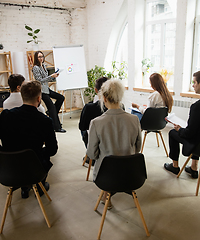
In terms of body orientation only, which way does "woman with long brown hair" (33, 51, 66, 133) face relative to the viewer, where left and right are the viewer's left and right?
facing the viewer and to the right of the viewer

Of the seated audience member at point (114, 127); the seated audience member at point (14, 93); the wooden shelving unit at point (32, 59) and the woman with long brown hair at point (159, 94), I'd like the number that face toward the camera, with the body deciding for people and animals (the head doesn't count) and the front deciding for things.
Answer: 1

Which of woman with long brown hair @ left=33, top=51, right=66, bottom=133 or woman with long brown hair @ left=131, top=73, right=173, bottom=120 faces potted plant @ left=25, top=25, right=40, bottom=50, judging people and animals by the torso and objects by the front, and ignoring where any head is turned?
woman with long brown hair @ left=131, top=73, right=173, bottom=120

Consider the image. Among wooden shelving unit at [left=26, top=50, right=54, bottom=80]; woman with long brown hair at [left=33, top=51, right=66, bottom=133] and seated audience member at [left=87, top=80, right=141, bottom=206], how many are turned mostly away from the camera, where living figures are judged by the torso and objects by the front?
1

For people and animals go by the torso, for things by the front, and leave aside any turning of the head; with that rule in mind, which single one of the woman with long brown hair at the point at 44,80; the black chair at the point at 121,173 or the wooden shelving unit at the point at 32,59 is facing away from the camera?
the black chair

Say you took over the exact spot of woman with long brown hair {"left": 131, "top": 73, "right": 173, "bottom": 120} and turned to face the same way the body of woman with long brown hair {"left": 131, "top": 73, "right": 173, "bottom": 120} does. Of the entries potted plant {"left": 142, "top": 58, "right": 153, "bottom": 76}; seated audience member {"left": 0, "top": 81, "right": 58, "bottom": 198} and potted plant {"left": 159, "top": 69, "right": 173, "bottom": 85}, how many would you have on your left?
1

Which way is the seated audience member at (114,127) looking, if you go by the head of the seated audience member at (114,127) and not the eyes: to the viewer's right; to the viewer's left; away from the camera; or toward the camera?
away from the camera

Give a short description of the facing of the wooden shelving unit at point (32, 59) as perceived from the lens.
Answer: facing the viewer

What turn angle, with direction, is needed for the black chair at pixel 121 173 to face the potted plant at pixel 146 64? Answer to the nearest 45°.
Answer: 0° — it already faces it

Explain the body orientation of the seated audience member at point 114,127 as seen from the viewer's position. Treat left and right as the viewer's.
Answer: facing away from the viewer

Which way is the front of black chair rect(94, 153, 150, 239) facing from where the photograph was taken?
facing away from the viewer

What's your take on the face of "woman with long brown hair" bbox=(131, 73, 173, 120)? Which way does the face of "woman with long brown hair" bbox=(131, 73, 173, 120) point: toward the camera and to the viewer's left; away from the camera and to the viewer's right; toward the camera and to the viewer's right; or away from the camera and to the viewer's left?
away from the camera and to the viewer's left

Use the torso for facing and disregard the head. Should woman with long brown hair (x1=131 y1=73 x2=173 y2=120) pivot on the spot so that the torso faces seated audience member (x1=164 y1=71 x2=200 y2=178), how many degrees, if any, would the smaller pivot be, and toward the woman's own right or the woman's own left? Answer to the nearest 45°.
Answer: approximately 135° to the woman's own left

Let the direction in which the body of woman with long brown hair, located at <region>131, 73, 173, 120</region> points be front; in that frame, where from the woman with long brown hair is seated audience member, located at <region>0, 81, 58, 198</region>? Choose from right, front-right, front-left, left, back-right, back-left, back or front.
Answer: left

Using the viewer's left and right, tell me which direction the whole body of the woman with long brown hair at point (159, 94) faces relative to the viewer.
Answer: facing away from the viewer and to the left of the viewer

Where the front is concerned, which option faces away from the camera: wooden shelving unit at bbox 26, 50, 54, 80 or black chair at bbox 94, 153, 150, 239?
the black chair

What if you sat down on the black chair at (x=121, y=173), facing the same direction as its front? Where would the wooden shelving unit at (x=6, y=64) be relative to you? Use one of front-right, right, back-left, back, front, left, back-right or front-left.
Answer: front-left

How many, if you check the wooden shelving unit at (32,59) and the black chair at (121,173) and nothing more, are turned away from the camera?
1

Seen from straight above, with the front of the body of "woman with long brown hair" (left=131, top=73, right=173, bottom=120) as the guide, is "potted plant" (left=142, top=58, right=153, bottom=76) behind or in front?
in front

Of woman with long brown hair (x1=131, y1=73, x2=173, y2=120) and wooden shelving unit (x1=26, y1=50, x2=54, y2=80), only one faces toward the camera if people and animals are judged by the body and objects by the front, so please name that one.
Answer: the wooden shelving unit

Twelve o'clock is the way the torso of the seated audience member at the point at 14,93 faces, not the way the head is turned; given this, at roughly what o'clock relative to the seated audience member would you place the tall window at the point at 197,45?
The tall window is roughly at 1 o'clock from the seated audience member.
